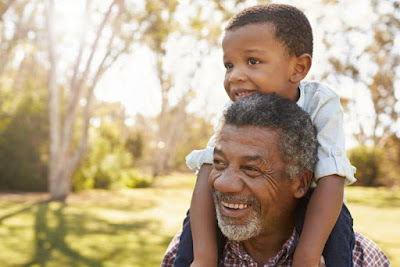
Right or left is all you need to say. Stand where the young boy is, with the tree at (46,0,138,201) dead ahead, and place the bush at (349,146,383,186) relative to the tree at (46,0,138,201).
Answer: right

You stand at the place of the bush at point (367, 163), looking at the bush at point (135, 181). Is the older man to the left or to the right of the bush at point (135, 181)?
left

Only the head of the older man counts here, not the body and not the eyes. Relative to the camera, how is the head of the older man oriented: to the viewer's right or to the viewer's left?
to the viewer's left

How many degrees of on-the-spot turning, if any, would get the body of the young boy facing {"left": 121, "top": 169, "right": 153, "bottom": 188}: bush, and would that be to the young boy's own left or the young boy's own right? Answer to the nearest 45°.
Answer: approximately 135° to the young boy's own right

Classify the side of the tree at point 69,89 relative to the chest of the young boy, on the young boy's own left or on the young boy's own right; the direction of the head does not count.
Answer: on the young boy's own right

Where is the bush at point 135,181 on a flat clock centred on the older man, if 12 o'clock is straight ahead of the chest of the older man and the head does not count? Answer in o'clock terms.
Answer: The bush is roughly at 4 o'clock from the older man.

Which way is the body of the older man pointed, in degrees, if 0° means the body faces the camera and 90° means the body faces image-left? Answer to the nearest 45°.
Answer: approximately 45°

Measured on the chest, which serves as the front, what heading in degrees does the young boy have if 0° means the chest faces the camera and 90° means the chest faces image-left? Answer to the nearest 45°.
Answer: approximately 45°
